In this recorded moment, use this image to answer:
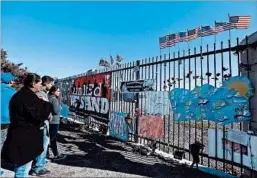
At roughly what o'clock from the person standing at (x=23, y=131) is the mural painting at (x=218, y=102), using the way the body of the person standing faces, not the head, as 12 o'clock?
The mural painting is roughly at 12 o'clock from the person standing.

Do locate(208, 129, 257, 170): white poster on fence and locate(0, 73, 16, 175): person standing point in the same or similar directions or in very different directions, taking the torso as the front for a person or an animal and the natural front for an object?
very different directions

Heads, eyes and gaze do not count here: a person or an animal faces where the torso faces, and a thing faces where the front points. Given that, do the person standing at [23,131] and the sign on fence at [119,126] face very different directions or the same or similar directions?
very different directions

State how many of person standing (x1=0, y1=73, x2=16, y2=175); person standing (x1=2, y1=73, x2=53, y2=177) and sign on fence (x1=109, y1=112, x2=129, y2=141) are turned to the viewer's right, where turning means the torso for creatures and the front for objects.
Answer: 2

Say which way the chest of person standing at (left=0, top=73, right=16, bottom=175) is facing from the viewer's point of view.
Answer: to the viewer's right

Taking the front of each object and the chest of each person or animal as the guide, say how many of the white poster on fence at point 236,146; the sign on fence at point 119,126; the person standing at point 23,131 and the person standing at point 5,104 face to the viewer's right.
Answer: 2

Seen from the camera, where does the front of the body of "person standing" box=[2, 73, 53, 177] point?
to the viewer's right
